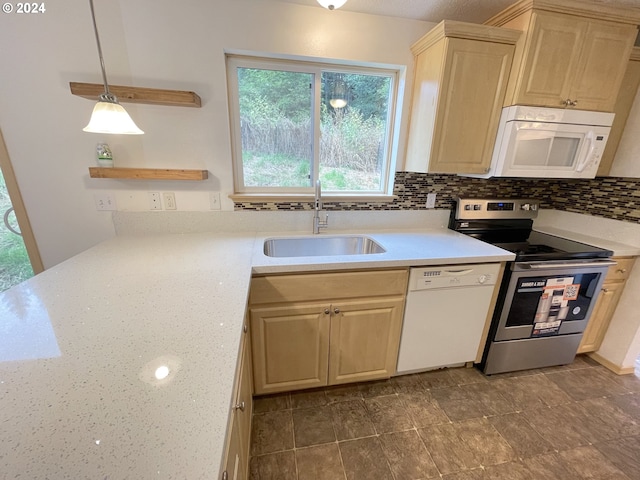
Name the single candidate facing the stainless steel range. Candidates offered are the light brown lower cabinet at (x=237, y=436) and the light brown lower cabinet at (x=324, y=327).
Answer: the light brown lower cabinet at (x=237, y=436)

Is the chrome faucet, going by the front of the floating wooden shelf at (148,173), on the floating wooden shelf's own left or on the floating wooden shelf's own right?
on the floating wooden shelf's own left

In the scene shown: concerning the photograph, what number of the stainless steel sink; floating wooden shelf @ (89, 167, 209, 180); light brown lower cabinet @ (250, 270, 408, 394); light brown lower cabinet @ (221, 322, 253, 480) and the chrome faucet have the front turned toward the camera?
4

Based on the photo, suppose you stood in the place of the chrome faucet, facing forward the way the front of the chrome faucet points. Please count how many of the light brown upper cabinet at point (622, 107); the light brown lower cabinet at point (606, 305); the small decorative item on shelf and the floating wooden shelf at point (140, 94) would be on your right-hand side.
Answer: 2

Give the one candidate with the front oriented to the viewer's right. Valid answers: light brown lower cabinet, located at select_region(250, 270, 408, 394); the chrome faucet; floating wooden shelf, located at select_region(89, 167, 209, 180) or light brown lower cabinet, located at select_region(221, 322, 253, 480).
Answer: light brown lower cabinet, located at select_region(221, 322, 253, 480)

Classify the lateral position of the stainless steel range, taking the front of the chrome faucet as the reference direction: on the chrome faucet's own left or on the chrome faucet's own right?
on the chrome faucet's own left

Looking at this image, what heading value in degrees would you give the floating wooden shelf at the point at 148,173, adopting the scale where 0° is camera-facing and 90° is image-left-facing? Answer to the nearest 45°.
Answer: approximately 0°

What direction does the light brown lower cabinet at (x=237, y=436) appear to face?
to the viewer's right

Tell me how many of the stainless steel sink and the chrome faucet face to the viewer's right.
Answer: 0

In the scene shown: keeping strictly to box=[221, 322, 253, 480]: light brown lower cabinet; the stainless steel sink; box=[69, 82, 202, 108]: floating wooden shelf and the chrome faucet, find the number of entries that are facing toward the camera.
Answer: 3

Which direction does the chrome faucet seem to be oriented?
toward the camera

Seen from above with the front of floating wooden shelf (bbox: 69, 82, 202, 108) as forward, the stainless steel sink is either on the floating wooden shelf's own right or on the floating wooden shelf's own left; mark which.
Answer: on the floating wooden shelf's own left

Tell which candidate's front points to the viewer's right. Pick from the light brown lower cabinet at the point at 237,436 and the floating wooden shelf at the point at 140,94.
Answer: the light brown lower cabinet

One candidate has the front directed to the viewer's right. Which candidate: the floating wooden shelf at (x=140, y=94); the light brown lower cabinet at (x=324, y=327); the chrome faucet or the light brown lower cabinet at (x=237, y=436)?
the light brown lower cabinet at (x=237, y=436)

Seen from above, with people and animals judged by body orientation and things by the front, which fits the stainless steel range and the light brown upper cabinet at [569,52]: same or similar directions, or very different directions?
same or similar directions
